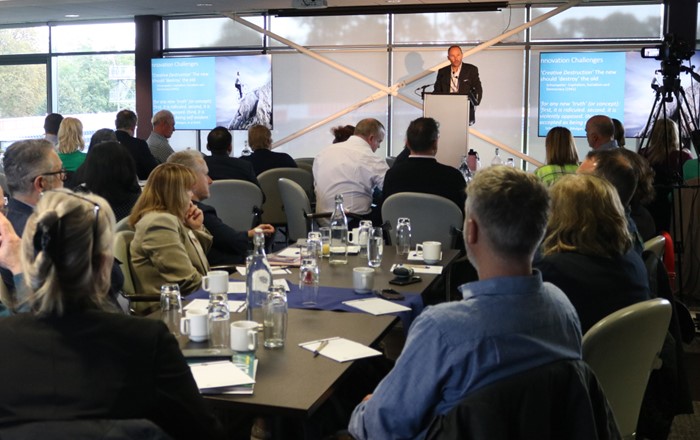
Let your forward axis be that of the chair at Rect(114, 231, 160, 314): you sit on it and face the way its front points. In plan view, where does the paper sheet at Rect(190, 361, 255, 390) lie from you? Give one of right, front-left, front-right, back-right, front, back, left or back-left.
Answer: right

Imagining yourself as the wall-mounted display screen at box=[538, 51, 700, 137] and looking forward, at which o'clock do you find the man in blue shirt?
The man in blue shirt is roughly at 12 o'clock from the wall-mounted display screen.

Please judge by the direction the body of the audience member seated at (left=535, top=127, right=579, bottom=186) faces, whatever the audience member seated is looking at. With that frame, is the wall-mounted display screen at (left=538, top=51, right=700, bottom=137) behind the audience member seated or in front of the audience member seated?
in front

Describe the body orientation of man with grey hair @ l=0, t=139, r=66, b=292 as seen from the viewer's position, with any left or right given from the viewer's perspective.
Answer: facing away from the viewer and to the right of the viewer

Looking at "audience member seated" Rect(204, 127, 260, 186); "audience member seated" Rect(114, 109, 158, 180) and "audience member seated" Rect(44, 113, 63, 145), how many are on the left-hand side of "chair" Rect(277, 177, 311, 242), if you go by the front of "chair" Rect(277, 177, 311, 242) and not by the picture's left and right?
3

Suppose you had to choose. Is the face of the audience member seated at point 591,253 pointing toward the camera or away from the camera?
away from the camera

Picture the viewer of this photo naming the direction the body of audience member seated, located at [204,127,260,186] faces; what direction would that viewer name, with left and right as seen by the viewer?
facing away from the viewer

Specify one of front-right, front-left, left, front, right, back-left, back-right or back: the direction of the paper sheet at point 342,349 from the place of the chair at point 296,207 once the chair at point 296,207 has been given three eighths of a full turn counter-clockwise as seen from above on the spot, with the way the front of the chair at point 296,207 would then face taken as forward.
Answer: left

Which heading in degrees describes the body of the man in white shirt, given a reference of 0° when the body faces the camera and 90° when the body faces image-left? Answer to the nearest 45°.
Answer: approximately 225°

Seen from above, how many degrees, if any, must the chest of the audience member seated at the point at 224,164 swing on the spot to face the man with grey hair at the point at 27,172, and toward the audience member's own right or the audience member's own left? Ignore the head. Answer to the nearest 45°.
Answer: approximately 180°

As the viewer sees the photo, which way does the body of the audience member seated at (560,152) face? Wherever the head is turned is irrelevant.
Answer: away from the camera

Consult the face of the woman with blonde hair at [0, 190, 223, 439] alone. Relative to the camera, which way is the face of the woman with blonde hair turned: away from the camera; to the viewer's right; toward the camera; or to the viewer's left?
away from the camera

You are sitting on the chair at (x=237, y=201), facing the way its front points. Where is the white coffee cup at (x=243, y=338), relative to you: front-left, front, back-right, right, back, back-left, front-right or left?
back

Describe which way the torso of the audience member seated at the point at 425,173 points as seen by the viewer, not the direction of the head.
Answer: away from the camera

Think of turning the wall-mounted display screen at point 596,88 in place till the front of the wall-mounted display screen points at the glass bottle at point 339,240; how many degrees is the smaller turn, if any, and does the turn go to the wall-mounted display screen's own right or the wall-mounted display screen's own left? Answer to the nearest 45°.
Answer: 0° — it already faces it

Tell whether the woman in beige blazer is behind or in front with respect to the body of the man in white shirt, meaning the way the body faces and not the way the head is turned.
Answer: behind

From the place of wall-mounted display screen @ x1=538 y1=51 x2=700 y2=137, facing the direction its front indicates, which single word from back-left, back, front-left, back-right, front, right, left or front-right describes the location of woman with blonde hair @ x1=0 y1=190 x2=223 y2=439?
front

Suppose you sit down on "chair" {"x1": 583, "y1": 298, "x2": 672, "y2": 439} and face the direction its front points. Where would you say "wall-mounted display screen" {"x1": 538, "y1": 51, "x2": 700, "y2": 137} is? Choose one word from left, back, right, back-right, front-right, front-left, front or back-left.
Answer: front-right
